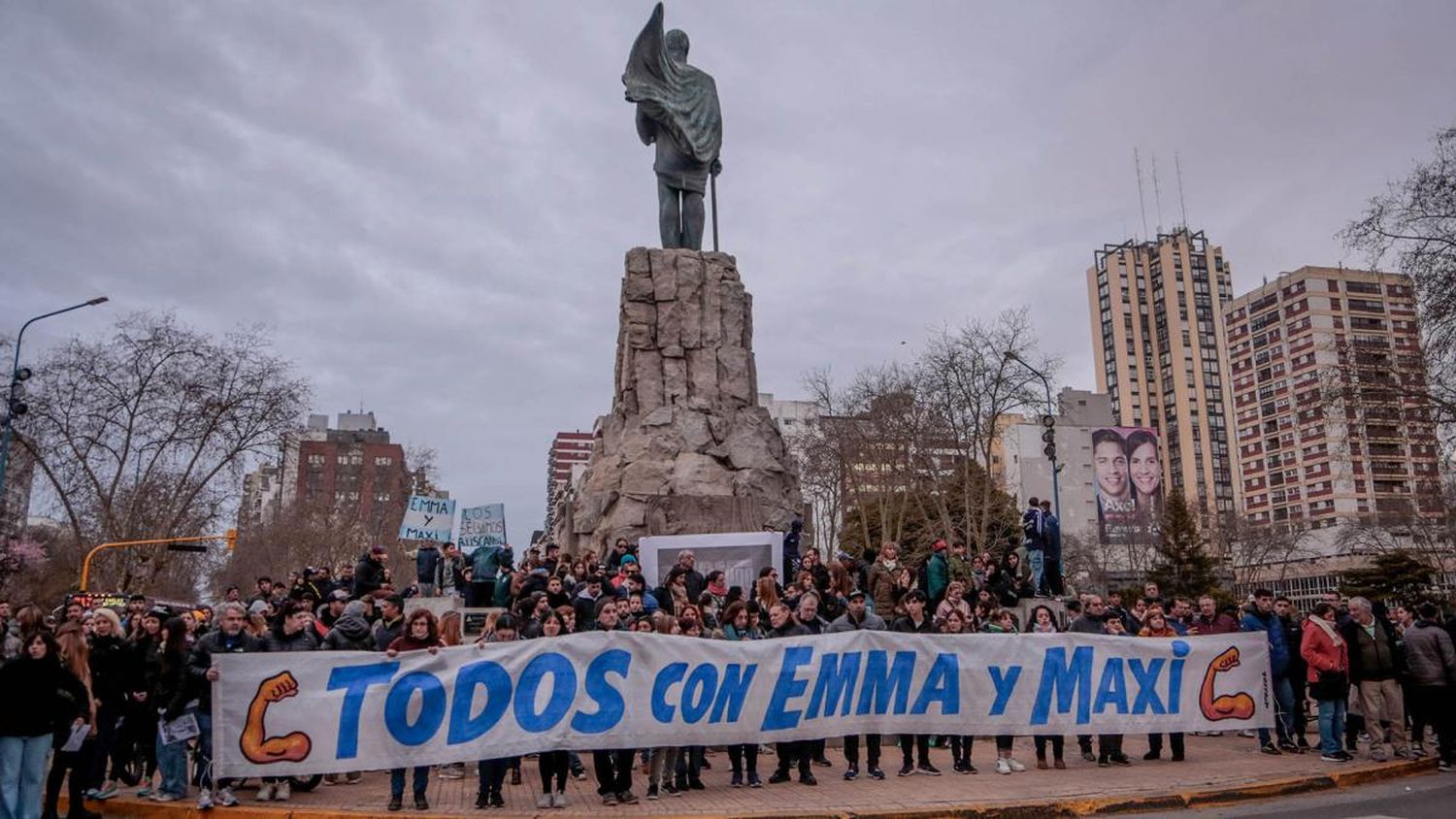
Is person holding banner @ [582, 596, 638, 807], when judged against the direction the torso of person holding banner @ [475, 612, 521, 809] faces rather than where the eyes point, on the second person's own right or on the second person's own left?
on the second person's own left

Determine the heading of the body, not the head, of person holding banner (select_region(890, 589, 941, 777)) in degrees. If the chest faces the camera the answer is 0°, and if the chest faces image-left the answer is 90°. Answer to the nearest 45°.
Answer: approximately 0°

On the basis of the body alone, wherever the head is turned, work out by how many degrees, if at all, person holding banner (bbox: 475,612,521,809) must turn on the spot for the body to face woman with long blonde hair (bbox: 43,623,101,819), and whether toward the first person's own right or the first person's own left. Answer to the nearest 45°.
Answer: approximately 90° to the first person's own right

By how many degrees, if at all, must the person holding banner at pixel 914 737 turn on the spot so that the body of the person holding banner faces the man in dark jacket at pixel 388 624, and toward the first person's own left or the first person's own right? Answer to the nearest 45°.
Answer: approximately 90° to the first person's own right

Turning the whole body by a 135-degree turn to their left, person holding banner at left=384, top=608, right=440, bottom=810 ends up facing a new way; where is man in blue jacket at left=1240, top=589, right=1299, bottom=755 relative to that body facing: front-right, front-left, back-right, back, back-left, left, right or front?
front-right

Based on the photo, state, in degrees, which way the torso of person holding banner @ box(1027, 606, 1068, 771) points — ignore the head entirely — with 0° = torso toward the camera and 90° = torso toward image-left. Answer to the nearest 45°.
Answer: approximately 0°

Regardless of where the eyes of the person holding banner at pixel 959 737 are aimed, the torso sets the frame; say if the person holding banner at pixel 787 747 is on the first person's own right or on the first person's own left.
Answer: on the first person's own right

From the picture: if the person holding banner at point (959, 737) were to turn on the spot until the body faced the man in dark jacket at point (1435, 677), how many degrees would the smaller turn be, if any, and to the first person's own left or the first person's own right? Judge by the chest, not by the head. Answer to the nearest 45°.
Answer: approximately 90° to the first person's own left
